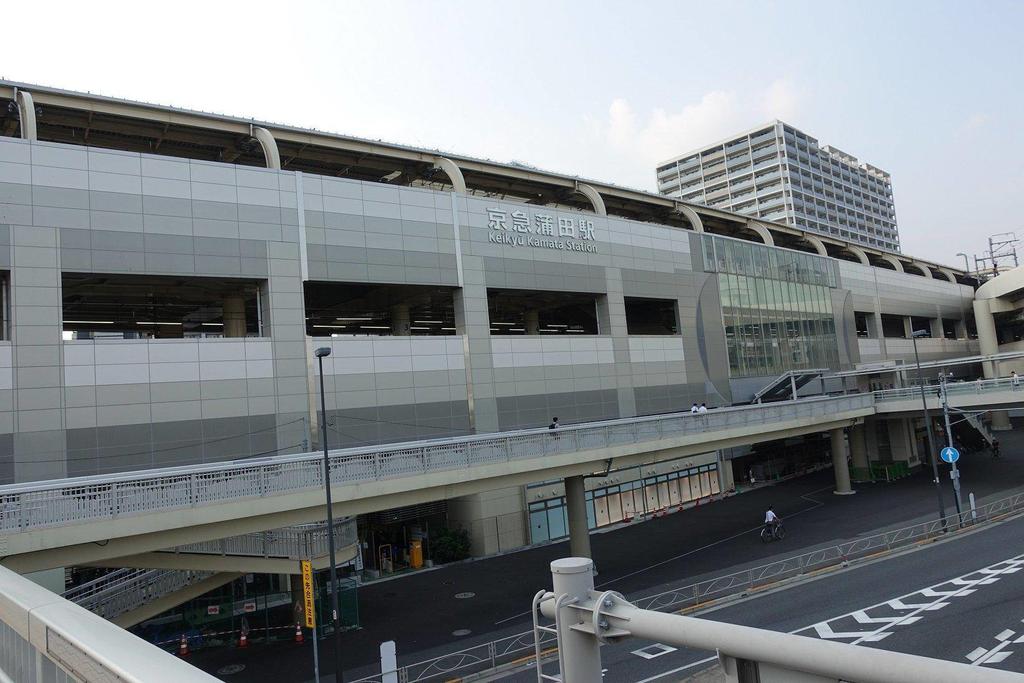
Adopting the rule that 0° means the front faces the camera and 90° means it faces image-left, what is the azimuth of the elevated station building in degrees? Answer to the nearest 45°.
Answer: approximately 315°

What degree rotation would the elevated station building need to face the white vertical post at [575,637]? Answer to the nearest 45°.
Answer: approximately 45° to its right

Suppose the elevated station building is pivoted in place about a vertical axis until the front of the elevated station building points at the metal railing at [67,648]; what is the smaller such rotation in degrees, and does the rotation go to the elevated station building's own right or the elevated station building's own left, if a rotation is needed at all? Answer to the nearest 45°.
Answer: approximately 45° to the elevated station building's own right

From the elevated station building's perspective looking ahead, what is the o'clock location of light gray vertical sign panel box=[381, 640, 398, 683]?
The light gray vertical sign panel is roughly at 1 o'clock from the elevated station building.
